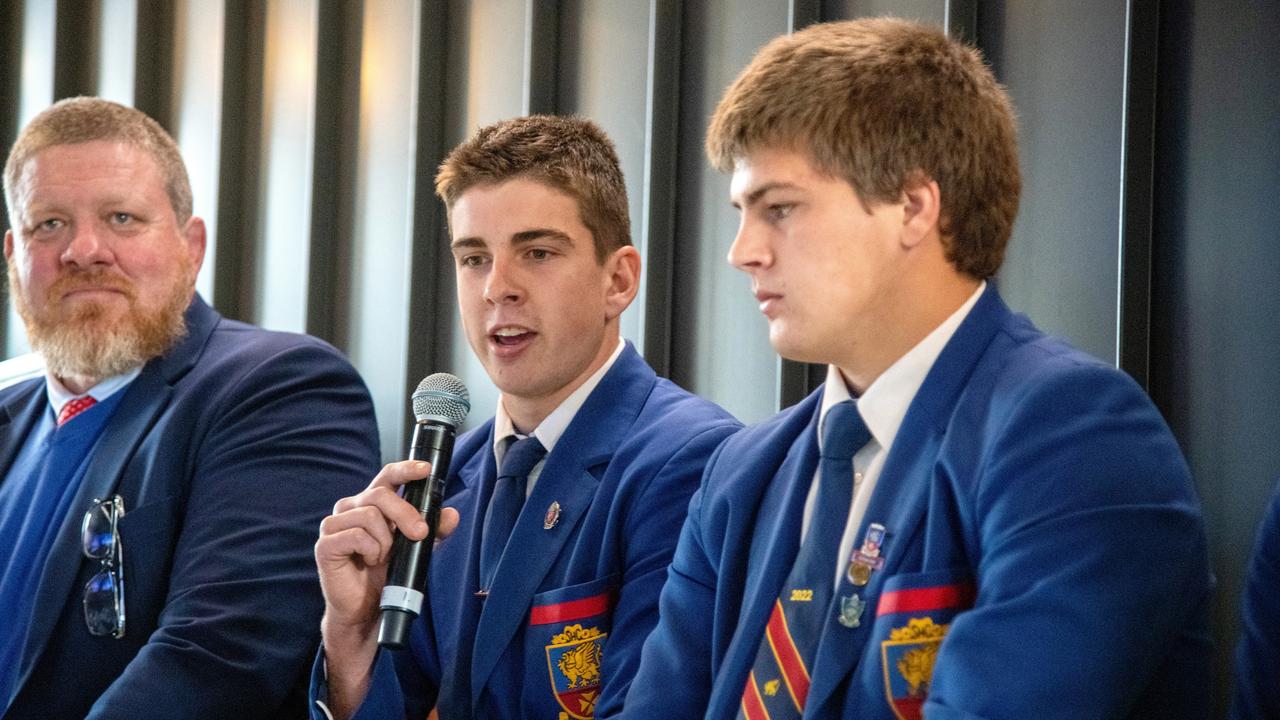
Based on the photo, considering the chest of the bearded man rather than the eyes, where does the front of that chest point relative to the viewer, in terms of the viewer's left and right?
facing the viewer and to the left of the viewer

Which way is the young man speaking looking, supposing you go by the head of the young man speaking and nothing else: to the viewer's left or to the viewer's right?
to the viewer's left

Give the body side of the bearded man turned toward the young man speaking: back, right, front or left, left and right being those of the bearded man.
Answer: left

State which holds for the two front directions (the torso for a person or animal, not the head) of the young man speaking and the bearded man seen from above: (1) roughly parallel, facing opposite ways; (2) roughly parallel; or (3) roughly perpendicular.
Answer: roughly parallel

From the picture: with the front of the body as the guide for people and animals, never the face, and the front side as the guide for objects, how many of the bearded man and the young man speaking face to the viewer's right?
0

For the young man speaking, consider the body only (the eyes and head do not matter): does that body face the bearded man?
no

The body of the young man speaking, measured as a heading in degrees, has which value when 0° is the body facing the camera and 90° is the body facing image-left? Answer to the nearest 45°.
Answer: approximately 45°
